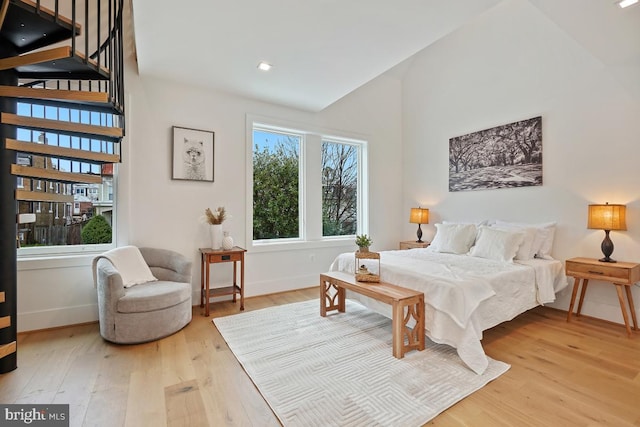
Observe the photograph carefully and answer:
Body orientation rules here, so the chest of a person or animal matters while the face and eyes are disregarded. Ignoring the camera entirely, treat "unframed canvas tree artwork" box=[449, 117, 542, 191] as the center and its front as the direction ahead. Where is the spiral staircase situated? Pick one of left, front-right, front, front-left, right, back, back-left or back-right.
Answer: front

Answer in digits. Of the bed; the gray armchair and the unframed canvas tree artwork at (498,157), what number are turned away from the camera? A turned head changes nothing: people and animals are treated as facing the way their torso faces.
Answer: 0

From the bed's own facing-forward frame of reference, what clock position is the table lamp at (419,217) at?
The table lamp is roughly at 4 o'clock from the bed.

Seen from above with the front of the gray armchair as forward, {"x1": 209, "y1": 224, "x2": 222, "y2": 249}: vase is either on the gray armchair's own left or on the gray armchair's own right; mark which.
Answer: on the gray armchair's own left

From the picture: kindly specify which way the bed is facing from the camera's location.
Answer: facing the viewer and to the left of the viewer

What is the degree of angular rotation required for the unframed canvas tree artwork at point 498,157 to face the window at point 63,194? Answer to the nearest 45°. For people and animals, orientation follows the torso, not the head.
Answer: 0° — it already faces it

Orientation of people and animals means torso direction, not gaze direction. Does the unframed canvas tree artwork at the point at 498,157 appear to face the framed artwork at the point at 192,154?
yes

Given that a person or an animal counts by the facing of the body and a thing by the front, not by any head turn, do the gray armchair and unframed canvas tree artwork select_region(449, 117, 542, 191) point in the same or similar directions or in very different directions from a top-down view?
very different directions

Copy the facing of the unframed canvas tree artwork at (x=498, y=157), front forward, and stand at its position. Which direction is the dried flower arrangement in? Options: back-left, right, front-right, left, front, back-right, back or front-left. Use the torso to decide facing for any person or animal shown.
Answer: front

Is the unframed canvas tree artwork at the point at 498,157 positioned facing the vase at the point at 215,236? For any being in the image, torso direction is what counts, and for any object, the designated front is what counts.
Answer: yes

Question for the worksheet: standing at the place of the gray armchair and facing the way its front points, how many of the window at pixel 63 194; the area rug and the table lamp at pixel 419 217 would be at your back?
1

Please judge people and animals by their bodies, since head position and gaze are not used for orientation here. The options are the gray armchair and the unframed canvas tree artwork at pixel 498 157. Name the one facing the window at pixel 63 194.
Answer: the unframed canvas tree artwork

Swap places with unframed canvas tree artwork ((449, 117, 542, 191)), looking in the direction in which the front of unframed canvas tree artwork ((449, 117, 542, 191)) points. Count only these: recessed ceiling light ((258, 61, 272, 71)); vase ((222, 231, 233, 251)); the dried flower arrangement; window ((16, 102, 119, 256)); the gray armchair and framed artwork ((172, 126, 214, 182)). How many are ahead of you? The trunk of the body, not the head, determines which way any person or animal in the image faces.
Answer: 6

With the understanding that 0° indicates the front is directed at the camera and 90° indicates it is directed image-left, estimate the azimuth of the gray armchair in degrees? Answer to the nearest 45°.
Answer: approximately 315°

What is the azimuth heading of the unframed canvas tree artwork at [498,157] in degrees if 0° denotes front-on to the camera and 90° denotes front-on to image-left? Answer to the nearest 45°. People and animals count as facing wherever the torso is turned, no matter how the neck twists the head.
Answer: approximately 45°

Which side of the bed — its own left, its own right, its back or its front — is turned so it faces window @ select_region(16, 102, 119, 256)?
front
